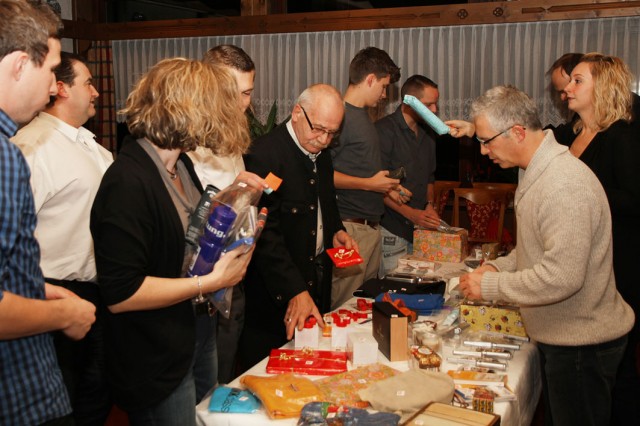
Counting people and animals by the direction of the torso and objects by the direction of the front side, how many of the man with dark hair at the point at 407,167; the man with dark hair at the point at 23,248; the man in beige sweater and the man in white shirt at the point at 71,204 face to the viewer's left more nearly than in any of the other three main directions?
1

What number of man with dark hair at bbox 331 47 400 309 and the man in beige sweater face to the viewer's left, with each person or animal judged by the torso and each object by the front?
1

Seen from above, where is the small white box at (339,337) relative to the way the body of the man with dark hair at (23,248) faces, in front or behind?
in front

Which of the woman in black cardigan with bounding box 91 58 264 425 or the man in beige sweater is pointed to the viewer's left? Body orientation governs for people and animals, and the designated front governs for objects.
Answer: the man in beige sweater

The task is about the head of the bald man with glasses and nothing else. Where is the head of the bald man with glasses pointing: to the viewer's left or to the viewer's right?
to the viewer's right

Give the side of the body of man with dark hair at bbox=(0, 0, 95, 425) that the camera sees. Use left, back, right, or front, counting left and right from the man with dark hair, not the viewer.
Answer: right

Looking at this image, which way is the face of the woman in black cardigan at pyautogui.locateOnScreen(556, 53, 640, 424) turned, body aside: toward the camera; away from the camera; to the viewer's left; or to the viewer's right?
to the viewer's left

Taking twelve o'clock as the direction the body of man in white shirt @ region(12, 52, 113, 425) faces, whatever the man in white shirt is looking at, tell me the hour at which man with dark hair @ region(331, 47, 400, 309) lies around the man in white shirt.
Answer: The man with dark hair is roughly at 10 o'clock from the man in white shirt.

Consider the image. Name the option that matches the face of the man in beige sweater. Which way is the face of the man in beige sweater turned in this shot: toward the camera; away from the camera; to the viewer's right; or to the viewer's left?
to the viewer's left

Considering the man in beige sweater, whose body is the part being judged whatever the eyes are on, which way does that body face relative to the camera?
to the viewer's left

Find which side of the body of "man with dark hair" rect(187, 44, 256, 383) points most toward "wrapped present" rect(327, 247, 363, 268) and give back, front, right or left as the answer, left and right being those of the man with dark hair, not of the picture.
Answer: front
